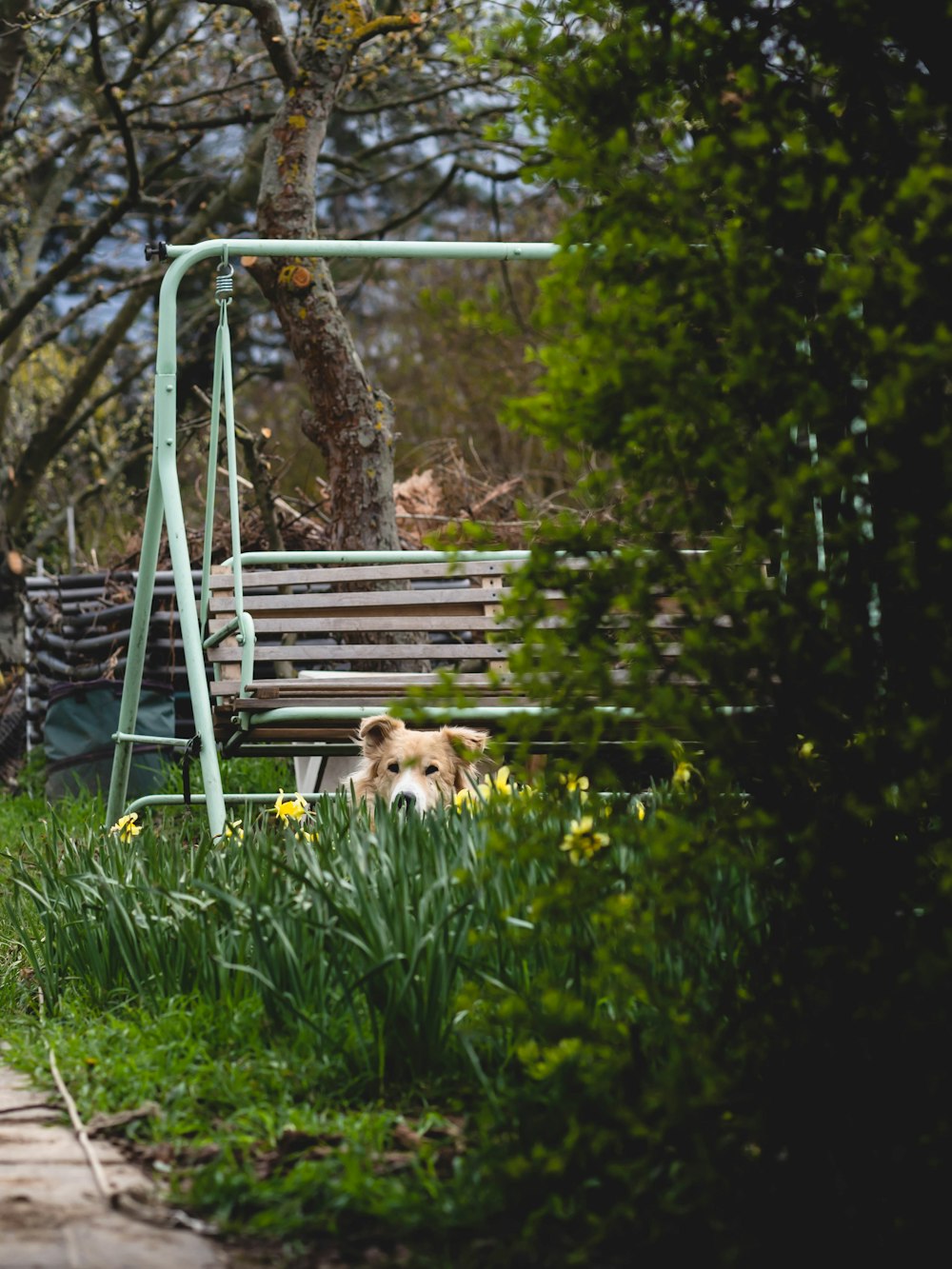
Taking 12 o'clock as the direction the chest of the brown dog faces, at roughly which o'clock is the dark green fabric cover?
The dark green fabric cover is roughly at 5 o'clock from the brown dog.

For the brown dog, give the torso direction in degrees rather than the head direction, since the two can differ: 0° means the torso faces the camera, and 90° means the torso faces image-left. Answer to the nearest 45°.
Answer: approximately 0°

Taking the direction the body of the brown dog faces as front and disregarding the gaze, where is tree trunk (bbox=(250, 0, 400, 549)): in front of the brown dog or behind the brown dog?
behind

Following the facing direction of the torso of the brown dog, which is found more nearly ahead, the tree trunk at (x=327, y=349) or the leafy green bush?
the leafy green bush

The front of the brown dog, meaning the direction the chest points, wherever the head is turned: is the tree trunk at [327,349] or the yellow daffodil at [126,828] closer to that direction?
the yellow daffodil
